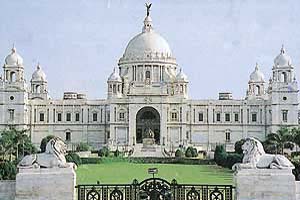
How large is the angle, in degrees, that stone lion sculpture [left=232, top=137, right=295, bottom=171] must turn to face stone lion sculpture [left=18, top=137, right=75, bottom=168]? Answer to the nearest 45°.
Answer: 0° — it already faces it

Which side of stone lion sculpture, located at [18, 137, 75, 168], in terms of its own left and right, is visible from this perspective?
right

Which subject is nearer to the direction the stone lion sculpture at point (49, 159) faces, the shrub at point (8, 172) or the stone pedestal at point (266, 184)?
the stone pedestal

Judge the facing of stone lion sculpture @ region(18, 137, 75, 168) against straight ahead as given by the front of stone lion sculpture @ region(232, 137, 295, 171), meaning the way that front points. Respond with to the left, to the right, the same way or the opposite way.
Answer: the opposite way

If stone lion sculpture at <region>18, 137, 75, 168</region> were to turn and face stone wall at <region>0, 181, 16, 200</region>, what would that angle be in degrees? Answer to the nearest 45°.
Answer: approximately 180°

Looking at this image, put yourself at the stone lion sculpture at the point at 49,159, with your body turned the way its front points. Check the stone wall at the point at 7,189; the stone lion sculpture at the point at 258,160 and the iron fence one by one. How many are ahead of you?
2

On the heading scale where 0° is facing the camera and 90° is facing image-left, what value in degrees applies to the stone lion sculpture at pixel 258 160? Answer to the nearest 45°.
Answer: approximately 90°

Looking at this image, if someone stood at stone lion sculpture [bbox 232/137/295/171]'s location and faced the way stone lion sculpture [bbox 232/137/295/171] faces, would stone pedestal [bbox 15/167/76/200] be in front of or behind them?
in front

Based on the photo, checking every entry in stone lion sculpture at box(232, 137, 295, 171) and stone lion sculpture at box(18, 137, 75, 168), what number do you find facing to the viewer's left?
1
